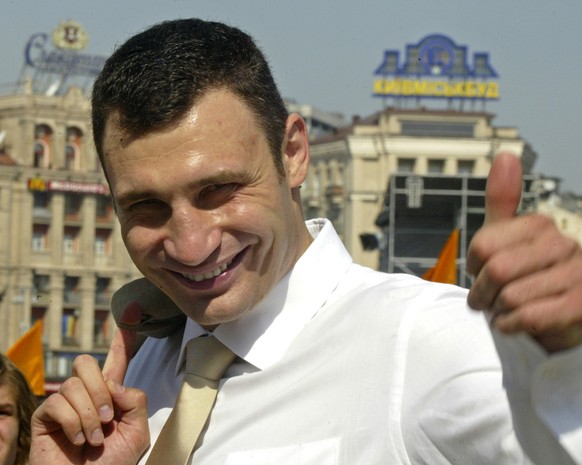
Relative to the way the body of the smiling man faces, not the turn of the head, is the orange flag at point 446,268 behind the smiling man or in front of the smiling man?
behind

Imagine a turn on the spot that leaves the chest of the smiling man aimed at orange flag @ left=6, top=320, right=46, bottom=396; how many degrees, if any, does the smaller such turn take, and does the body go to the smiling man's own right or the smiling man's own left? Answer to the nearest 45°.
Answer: approximately 135° to the smiling man's own right

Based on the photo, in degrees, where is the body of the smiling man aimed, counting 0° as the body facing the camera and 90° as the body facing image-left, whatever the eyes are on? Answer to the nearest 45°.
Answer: approximately 45°

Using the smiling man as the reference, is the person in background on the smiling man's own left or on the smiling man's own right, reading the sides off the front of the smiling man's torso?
on the smiling man's own right
